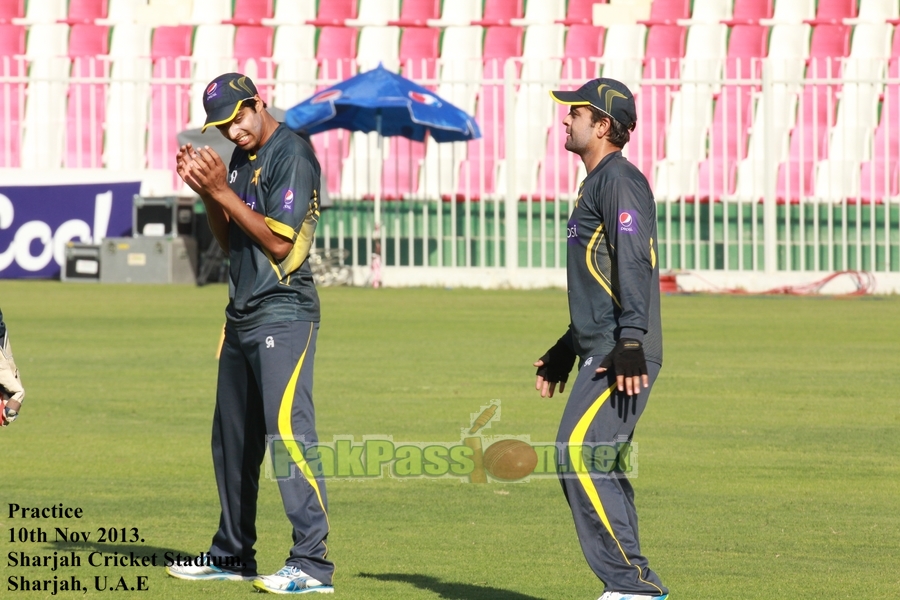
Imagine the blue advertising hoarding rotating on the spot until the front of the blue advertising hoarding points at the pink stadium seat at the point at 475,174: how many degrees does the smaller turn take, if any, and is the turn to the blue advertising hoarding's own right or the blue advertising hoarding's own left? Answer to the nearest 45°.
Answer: approximately 90° to the blue advertising hoarding's own left

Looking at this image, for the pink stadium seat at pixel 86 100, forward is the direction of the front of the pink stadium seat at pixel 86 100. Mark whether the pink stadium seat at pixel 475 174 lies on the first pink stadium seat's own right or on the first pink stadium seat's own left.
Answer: on the first pink stadium seat's own left

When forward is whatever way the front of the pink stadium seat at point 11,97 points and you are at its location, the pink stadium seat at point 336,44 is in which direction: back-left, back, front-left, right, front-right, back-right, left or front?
left

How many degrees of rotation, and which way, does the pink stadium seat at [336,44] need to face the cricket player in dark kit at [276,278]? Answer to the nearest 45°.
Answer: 0° — it already faces them

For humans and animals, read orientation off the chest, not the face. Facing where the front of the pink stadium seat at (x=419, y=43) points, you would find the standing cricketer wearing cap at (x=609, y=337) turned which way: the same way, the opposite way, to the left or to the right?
to the right

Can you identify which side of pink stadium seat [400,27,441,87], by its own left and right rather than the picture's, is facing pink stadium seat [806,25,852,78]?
left

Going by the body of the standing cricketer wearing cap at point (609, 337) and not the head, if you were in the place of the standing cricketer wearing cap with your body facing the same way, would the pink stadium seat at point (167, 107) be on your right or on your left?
on your right

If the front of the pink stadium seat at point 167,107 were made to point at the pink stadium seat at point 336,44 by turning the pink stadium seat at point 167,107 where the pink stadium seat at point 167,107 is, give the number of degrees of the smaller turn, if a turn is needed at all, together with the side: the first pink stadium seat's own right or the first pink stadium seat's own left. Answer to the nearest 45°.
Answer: approximately 135° to the first pink stadium seat's own left

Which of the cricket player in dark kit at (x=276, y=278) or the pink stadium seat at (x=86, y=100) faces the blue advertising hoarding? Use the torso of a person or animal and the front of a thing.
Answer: the pink stadium seat

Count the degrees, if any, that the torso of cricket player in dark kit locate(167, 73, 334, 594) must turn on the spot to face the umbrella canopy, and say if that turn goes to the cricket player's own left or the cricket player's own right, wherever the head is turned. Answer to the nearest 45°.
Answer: approximately 135° to the cricket player's own right
